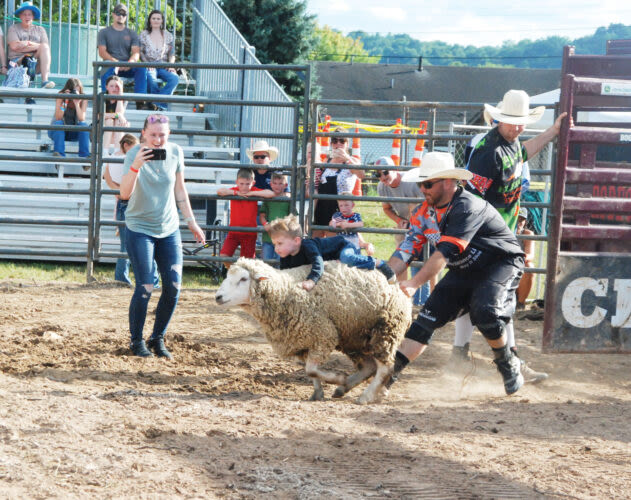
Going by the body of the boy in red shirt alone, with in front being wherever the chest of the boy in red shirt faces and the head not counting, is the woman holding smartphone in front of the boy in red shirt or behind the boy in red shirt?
in front

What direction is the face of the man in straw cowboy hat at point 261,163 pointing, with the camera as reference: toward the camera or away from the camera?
toward the camera

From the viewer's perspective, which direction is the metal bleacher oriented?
toward the camera

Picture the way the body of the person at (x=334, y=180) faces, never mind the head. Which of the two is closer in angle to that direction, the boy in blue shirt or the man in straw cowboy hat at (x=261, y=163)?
the boy in blue shirt

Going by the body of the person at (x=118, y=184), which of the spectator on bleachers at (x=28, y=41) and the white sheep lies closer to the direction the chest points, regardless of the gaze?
the white sheep

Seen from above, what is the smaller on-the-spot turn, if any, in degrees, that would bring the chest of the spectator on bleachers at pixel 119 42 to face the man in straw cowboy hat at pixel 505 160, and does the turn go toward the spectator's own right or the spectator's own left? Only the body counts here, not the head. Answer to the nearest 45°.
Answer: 0° — they already face them

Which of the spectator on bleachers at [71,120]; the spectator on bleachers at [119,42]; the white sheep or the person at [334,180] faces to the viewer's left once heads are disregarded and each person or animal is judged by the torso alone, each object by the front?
the white sheep

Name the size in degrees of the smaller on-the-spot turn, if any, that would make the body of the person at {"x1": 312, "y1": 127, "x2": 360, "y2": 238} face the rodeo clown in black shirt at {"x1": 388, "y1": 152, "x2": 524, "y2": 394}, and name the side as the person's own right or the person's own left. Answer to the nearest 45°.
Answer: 0° — they already face them

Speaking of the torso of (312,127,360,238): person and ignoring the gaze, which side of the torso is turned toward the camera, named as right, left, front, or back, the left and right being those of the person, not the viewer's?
front

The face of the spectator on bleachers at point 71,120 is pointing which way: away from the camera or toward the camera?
toward the camera

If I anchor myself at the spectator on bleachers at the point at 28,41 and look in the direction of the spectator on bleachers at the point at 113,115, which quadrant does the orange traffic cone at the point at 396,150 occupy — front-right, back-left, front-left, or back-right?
front-left

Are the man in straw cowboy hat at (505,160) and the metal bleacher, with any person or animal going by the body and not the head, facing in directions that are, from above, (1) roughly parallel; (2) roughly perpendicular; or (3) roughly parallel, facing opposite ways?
roughly parallel

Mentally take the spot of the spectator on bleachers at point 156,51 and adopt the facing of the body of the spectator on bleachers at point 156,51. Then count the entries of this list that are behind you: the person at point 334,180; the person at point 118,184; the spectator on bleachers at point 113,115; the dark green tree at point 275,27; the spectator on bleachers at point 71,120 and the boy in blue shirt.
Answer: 1

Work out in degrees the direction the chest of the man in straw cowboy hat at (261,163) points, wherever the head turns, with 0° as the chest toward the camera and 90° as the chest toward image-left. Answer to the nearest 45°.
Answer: approximately 0°

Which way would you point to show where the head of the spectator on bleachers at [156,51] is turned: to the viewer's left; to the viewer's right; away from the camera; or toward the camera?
toward the camera

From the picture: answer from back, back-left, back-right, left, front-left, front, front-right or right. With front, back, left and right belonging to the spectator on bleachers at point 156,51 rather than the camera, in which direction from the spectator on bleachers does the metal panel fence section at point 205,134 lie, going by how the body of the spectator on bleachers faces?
front

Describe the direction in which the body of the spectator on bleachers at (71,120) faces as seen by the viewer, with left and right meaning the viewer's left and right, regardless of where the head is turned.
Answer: facing the viewer

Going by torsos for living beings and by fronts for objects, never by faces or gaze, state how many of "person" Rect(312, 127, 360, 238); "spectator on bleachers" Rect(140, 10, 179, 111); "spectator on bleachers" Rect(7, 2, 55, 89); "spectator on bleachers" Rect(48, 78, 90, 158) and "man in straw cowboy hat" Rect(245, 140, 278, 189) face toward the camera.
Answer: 5

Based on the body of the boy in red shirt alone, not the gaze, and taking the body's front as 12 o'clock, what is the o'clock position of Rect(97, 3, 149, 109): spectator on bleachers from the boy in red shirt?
The spectator on bleachers is roughly at 5 o'clock from the boy in red shirt.

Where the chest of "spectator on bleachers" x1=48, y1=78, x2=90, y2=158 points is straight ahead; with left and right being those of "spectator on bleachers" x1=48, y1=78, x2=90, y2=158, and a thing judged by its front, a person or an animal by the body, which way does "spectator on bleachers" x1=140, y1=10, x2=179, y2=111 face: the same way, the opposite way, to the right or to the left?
the same way
